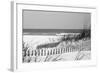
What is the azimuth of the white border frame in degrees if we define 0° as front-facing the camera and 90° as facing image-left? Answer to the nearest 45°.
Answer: approximately 315°

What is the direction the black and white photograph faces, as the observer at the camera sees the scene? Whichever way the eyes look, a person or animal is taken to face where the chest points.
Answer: facing the viewer and to the right of the viewer
